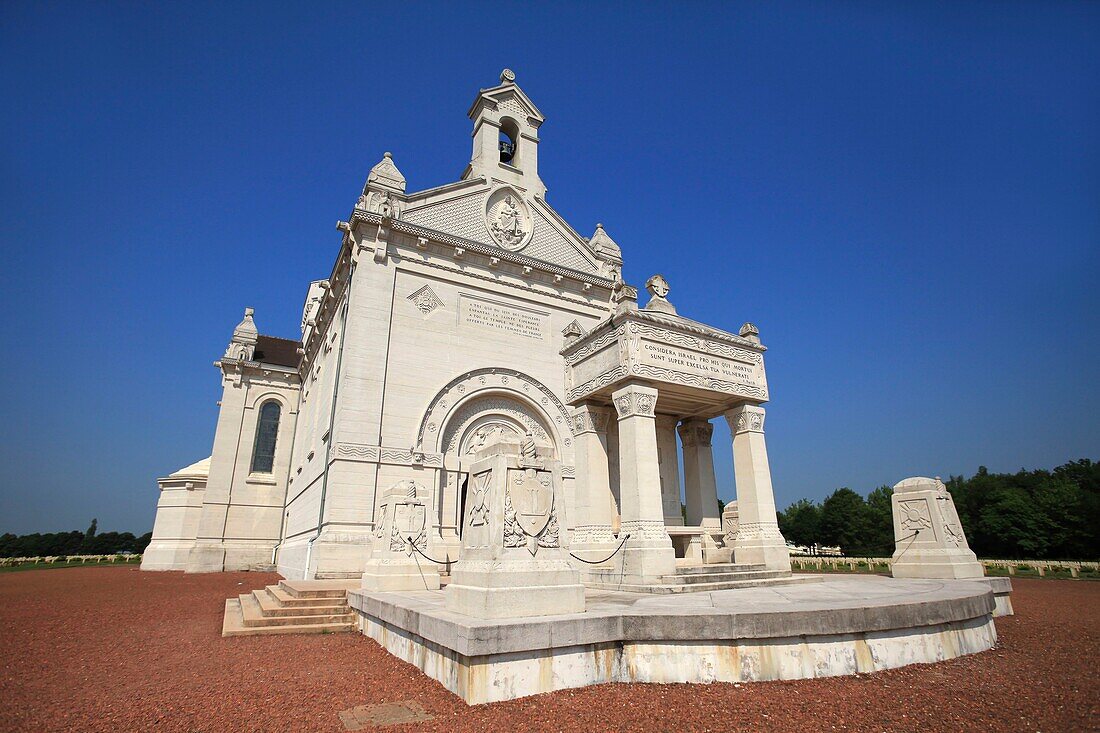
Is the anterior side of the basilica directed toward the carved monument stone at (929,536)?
yes

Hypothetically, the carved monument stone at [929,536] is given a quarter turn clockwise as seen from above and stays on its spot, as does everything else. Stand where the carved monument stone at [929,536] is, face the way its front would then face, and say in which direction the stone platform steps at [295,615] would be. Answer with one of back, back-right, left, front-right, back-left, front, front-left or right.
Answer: front

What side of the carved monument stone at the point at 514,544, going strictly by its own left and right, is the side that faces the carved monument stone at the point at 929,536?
left

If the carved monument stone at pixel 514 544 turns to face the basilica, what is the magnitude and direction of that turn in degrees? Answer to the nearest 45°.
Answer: approximately 135° to its left

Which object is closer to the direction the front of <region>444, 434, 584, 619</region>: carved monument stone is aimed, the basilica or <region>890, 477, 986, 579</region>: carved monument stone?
the carved monument stone

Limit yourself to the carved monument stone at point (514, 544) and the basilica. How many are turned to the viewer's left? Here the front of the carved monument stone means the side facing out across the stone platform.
0

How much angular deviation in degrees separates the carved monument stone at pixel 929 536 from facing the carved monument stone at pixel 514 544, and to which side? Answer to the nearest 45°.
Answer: approximately 90° to its right

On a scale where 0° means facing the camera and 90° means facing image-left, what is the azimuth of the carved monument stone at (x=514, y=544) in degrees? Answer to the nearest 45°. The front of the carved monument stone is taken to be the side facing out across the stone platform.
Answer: approximately 315°

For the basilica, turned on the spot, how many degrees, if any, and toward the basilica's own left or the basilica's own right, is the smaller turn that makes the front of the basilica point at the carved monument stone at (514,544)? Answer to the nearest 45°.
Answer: approximately 45° to the basilica's own right
